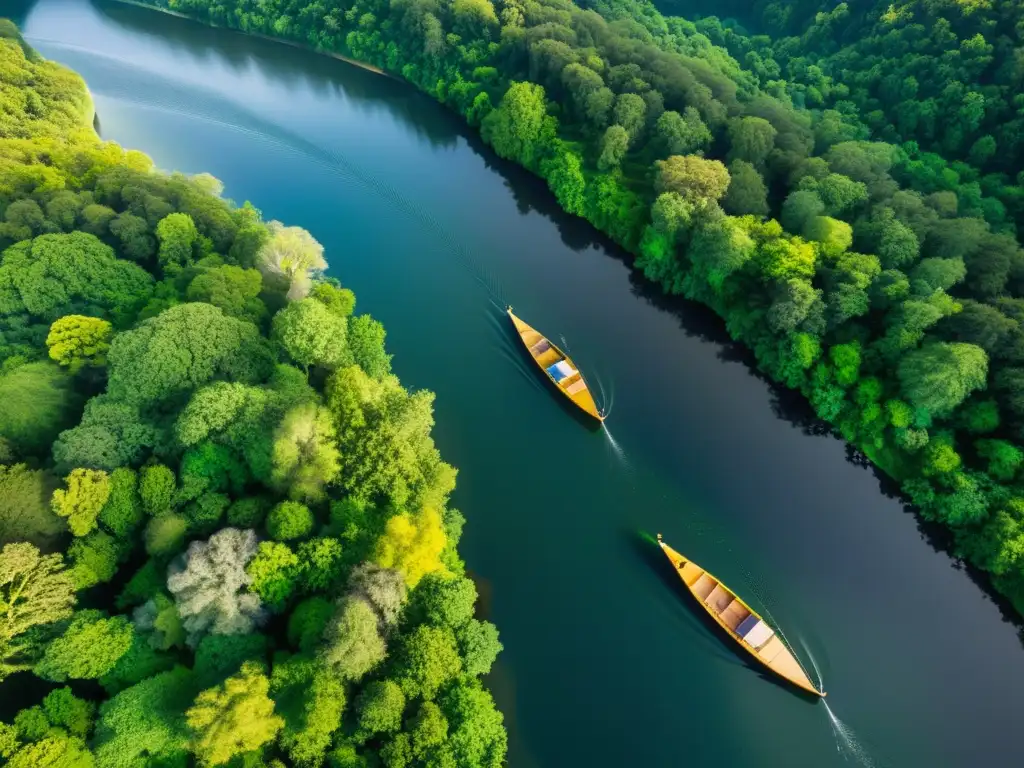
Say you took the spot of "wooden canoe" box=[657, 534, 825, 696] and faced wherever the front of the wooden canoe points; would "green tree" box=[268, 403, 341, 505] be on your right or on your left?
on your left

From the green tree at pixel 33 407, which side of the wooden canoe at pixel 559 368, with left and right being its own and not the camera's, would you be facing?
left

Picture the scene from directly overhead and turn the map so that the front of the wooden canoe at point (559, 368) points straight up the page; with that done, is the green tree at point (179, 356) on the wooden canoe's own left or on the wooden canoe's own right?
on the wooden canoe's own left

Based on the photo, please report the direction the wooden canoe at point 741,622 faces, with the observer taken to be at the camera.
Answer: facing away from the viewer and to the left of the viewer

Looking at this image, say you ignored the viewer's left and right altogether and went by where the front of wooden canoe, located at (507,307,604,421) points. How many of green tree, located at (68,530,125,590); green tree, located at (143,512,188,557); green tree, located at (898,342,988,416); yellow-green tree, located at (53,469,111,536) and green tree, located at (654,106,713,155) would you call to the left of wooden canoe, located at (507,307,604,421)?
3

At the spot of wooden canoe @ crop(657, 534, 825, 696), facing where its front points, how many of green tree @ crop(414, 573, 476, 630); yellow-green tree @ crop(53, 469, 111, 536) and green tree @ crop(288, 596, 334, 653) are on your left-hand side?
3

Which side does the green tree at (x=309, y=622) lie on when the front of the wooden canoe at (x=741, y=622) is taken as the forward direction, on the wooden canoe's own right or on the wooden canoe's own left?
on the wooden canoe's own left

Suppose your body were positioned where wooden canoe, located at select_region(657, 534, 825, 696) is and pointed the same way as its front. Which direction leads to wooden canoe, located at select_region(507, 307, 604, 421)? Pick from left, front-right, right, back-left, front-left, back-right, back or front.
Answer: front-left

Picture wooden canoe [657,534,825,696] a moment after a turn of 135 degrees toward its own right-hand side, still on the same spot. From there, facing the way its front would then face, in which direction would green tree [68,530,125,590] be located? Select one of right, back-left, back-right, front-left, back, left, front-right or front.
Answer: back-right

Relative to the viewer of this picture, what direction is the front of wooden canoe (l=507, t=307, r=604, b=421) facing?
facing away from the viewer and to the left of the viewer
